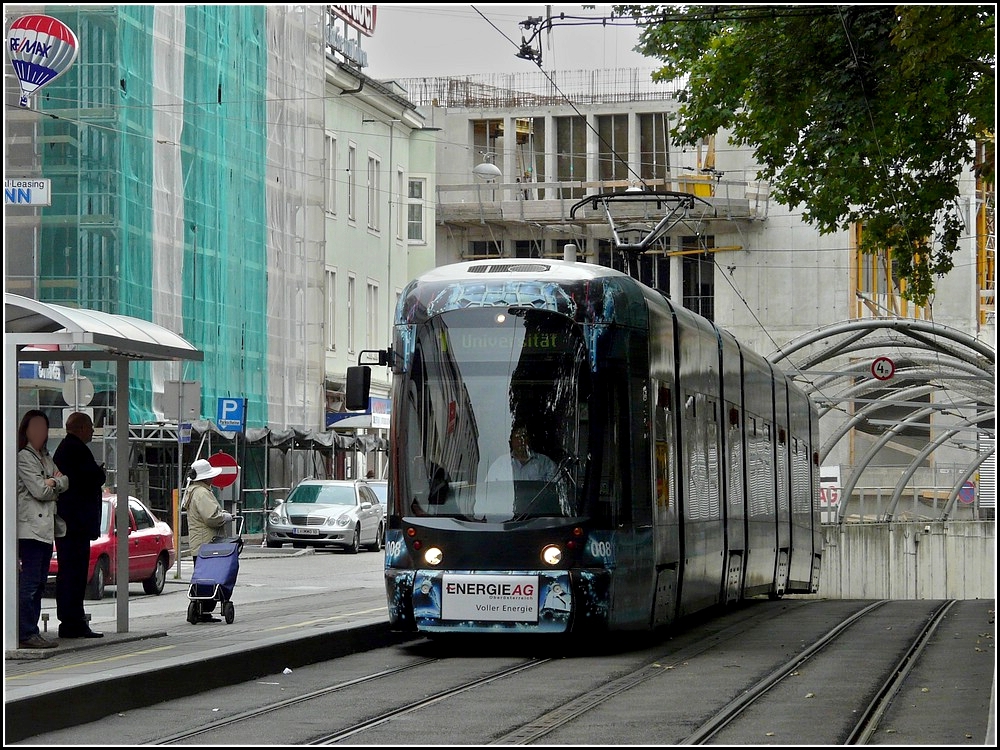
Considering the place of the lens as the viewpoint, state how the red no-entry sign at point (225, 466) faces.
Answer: facing the viewer

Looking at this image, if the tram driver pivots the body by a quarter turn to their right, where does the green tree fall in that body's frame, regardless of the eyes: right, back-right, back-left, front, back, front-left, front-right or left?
back-right

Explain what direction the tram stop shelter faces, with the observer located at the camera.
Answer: facing the viewer and to the right of the viewer

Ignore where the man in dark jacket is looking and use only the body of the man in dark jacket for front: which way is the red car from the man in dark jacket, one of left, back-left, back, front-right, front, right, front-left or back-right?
left

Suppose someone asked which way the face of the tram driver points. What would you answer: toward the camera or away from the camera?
toward the camera

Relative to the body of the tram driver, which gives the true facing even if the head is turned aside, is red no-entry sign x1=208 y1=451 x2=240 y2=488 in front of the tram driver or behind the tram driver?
behind

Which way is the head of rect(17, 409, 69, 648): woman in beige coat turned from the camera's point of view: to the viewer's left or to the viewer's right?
to the viewer's right

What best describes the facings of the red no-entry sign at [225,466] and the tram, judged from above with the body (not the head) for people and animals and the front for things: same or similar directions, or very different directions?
same or similar directions

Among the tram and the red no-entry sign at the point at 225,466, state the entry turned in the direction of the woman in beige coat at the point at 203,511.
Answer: the red no-entry sign

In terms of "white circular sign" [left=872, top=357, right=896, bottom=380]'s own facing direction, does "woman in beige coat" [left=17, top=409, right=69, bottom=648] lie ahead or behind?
ahead

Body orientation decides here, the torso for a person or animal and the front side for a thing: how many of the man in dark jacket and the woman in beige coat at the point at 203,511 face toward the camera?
0

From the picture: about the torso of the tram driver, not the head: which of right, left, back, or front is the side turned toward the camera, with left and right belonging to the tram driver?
front
